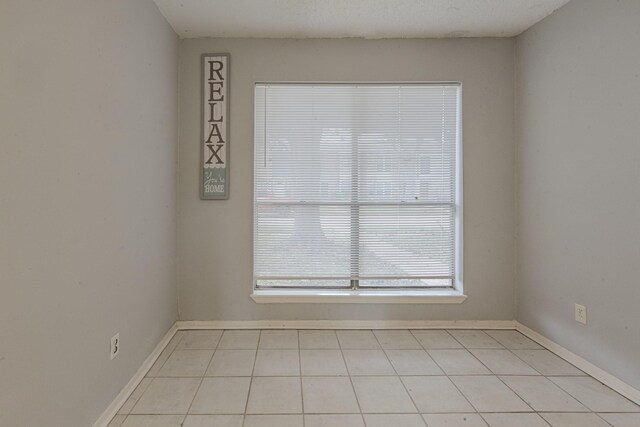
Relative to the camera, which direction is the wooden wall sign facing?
toward the camera

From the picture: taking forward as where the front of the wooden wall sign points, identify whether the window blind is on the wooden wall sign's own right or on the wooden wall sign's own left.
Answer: on the wooden wall sign's own left

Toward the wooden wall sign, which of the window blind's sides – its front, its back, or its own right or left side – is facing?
right

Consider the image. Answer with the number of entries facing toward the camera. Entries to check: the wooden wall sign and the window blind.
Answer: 2

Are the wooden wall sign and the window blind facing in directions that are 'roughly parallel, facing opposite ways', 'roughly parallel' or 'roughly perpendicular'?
roughly parallel
